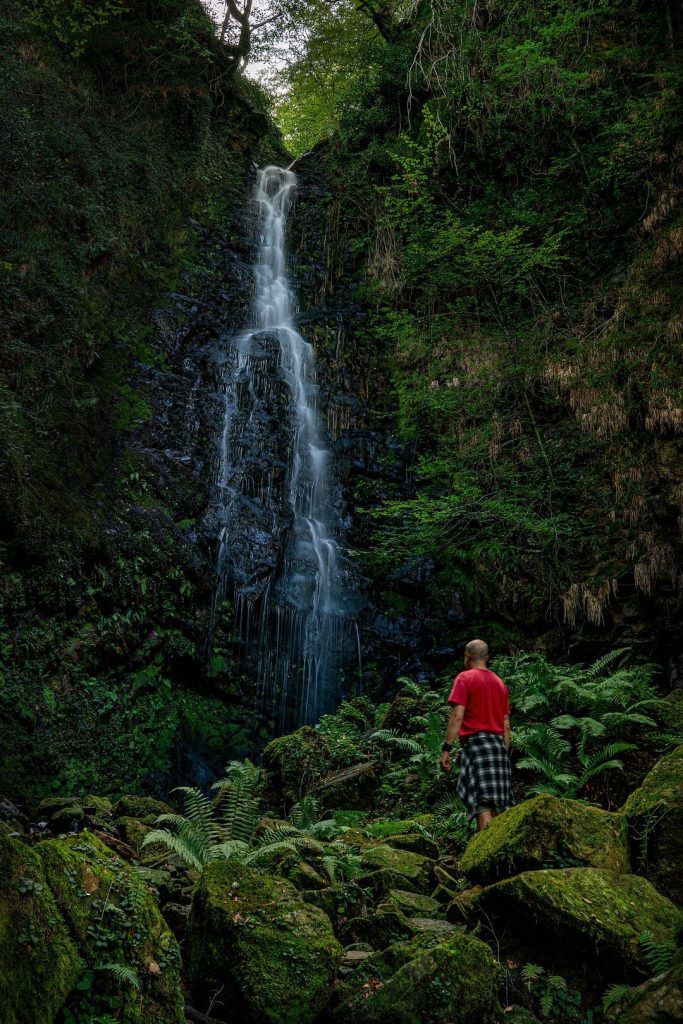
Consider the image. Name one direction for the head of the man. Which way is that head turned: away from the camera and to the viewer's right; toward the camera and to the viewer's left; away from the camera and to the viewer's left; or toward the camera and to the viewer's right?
away from the camera and to the viewer's left

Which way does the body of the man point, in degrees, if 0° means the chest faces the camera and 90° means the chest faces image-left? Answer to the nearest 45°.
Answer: approximately 135°

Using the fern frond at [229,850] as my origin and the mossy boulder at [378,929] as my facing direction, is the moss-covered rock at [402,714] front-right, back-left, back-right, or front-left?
back-left

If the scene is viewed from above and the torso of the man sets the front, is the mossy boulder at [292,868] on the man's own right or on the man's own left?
on the man's own left

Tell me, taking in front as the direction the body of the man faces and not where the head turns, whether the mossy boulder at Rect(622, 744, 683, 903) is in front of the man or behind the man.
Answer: behind

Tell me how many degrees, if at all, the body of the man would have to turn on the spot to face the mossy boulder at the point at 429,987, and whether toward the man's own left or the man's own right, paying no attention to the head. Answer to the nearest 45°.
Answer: approximately 135° to the man's own left

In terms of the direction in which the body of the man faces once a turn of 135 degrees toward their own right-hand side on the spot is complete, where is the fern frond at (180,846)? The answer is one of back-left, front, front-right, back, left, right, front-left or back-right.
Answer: back-right

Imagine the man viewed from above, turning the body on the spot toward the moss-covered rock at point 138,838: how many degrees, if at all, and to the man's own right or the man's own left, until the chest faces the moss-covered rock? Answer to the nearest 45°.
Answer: approximately 45° to the man's own left
